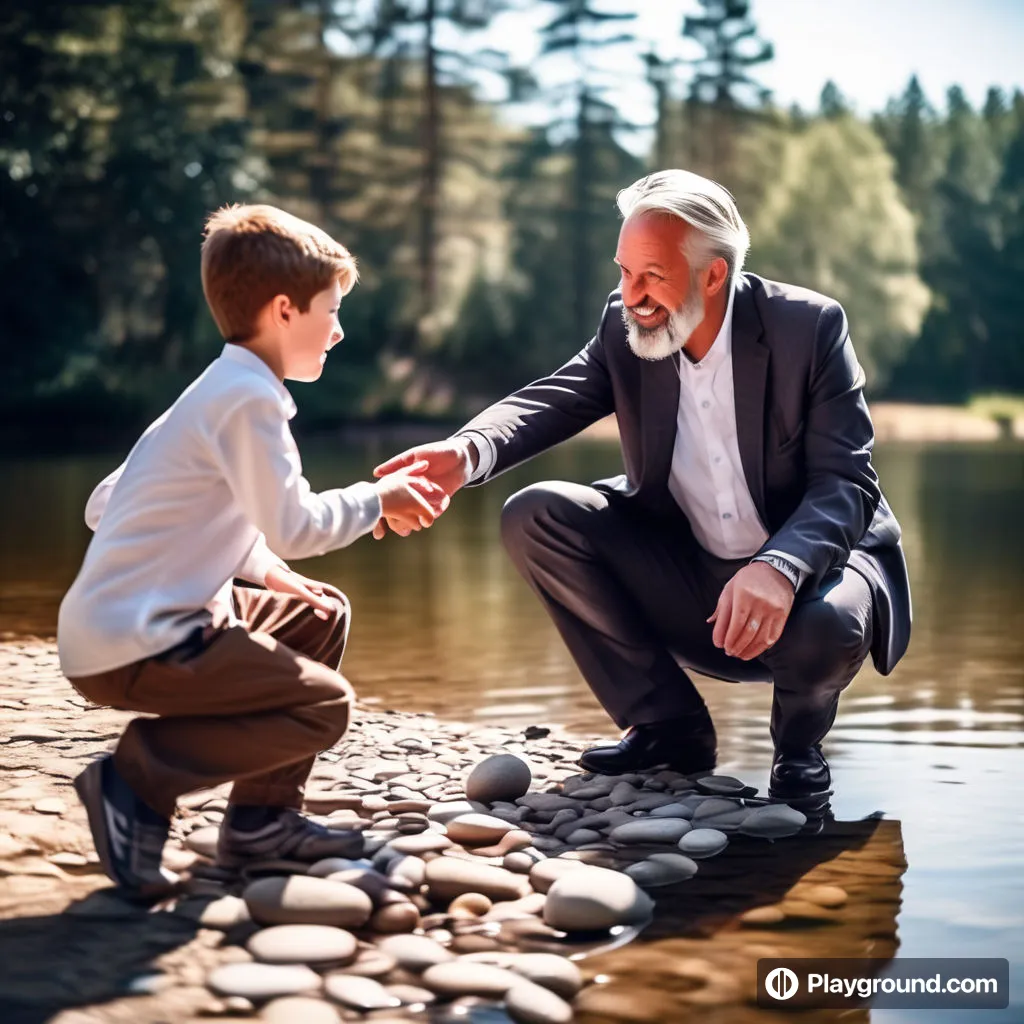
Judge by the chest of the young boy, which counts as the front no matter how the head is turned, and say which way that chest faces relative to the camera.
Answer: to the viewer's right

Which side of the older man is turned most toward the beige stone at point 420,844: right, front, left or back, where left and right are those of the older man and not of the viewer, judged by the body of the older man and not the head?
front

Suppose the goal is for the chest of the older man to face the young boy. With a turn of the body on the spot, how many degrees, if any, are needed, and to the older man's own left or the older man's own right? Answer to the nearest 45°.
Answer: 0° — they already face them

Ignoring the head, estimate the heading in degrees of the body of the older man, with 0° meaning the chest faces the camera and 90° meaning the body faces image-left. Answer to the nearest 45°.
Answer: approximately 45°

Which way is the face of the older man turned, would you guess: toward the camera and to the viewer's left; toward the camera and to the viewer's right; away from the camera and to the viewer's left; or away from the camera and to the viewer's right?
toward the camera and to the viewer's left

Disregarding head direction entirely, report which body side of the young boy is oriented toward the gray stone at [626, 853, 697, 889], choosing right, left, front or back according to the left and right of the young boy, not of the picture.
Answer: front

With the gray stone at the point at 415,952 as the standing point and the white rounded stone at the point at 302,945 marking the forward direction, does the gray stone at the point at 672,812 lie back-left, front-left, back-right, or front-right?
back-right

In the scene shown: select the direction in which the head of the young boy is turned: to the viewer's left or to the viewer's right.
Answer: to the viewer's right

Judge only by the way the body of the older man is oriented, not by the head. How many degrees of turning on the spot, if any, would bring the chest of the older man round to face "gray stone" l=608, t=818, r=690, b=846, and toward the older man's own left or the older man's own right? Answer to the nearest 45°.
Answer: approximately 45° to the older man's own left

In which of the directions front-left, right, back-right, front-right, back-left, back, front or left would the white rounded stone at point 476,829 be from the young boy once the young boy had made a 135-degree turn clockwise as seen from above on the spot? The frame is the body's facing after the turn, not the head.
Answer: back

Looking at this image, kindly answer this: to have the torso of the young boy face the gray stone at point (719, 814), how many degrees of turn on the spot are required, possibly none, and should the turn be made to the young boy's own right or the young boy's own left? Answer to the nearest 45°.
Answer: approximately 45° to the young boy's own left

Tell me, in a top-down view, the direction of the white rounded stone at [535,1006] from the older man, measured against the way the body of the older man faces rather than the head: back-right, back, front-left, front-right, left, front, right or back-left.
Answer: front-left

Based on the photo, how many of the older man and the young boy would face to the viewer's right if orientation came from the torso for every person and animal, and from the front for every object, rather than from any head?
1

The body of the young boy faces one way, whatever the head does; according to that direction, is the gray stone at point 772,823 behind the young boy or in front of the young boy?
in front
